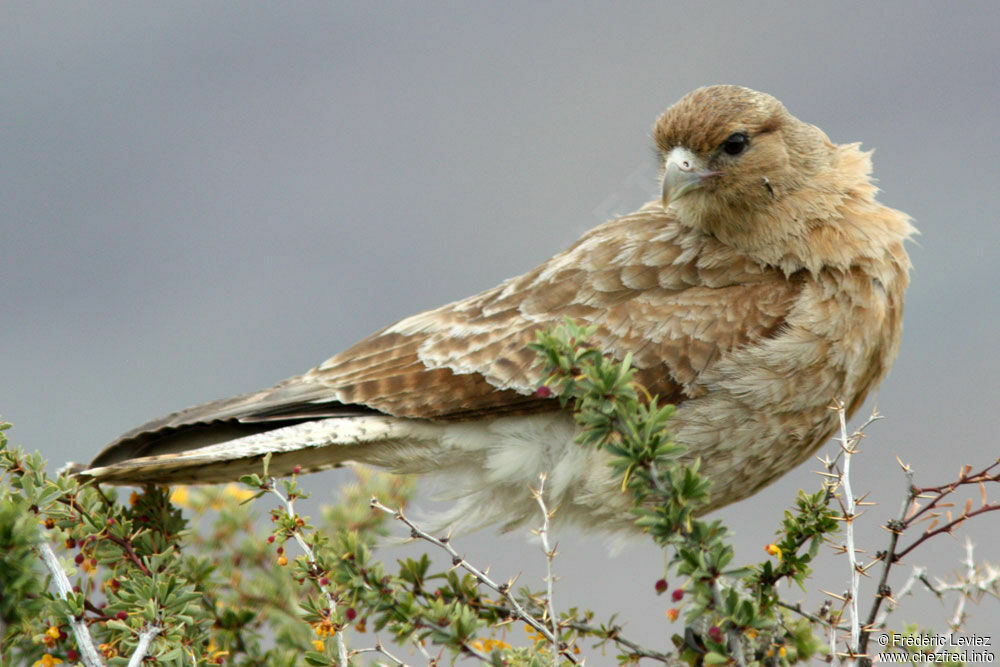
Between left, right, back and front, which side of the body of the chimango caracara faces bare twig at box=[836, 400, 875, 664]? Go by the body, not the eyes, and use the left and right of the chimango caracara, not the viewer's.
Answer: front

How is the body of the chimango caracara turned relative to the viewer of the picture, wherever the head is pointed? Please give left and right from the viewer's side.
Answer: facing to the right of the viewer
